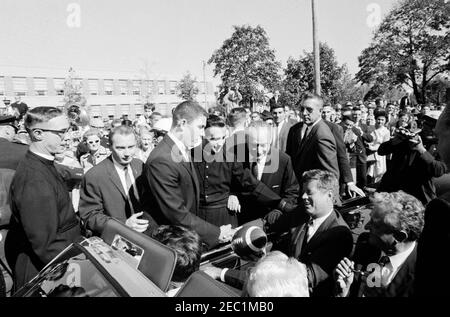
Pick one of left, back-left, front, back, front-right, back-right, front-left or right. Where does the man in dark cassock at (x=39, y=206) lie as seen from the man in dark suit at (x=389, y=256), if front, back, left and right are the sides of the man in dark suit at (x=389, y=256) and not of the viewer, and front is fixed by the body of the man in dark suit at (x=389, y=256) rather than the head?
front-right

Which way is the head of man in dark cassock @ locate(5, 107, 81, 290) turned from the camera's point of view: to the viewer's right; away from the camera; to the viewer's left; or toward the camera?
to the viewer's right

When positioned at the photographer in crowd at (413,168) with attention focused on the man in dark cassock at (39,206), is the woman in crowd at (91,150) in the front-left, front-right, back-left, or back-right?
front-right

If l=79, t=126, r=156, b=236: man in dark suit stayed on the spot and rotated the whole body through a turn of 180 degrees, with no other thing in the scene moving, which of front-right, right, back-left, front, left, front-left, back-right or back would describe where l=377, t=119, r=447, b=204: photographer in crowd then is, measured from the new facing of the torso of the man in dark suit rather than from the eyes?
back-right

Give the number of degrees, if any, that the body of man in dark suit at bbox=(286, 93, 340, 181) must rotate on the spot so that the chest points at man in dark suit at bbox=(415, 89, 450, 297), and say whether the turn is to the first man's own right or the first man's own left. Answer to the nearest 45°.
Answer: approximately 45° to the first man's own left

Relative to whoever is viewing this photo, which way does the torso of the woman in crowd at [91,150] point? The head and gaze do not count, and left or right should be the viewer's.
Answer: facing the viewer

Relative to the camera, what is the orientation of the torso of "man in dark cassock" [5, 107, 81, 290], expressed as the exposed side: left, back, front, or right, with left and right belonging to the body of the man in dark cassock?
right

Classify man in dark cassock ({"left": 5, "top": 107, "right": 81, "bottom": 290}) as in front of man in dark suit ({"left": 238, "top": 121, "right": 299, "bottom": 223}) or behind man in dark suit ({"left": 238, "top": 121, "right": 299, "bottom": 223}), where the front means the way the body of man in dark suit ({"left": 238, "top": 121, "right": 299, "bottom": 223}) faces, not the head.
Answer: in front

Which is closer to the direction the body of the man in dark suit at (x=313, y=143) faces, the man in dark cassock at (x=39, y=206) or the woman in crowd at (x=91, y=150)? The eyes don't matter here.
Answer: the man in dark cassock

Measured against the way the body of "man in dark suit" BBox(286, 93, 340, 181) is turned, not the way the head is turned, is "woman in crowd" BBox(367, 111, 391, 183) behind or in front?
behind
